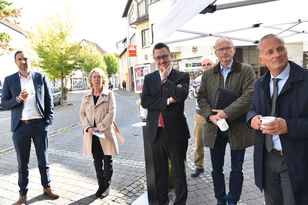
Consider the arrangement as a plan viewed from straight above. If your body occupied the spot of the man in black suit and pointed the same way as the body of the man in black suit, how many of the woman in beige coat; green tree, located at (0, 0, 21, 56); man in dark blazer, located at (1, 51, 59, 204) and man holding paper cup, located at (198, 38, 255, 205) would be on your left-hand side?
1

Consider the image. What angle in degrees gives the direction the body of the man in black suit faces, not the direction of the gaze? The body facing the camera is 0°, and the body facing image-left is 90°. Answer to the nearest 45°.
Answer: approximately 0°

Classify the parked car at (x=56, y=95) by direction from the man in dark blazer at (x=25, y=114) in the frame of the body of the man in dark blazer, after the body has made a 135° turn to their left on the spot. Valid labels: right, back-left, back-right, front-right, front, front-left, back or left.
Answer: front-left

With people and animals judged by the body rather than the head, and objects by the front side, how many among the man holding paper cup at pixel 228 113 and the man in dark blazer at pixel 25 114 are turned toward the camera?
2

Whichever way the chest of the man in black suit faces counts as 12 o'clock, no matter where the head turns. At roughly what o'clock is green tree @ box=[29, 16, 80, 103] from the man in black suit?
The green tree is roughly at 5 o'clock from the man in black suit.

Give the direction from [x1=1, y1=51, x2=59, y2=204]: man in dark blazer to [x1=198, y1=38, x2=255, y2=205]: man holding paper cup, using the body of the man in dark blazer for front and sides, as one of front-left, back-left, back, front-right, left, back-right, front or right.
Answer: front-left

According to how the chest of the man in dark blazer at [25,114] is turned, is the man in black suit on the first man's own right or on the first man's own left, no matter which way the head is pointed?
on the first man's own left

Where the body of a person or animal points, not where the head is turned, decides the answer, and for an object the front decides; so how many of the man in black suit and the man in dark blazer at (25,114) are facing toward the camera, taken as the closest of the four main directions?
2

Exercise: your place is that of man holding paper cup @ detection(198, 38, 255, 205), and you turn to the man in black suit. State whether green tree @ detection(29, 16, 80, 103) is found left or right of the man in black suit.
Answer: right

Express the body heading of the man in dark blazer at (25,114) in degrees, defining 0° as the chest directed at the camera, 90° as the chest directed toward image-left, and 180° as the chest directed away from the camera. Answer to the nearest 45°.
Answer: approximately 0°

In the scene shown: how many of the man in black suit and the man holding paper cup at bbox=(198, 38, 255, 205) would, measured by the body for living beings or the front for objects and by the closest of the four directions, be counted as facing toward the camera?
2

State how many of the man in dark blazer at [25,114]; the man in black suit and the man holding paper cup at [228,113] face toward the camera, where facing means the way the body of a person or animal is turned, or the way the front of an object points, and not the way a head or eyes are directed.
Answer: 3

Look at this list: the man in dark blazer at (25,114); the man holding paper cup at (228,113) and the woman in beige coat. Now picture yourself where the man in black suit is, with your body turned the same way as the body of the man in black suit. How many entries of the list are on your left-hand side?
1
